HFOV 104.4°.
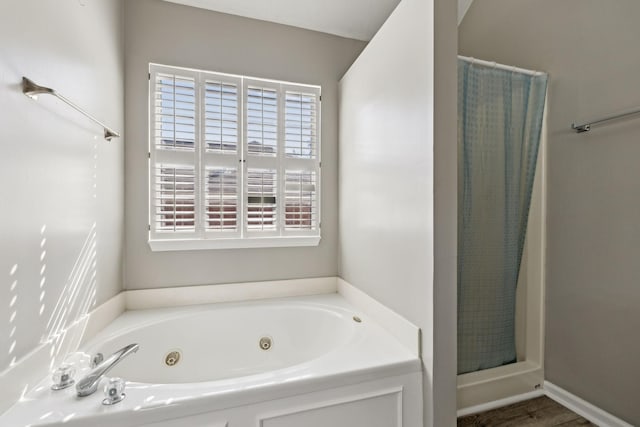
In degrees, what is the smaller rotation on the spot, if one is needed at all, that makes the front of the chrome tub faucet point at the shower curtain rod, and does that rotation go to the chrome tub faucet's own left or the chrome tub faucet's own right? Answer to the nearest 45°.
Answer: approximately 45° to the chrome tub faucet's own right

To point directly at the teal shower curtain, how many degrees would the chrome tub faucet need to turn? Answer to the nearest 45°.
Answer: approximately 45° to its right

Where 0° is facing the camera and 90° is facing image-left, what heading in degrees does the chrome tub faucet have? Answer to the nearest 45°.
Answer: approximately 225°
